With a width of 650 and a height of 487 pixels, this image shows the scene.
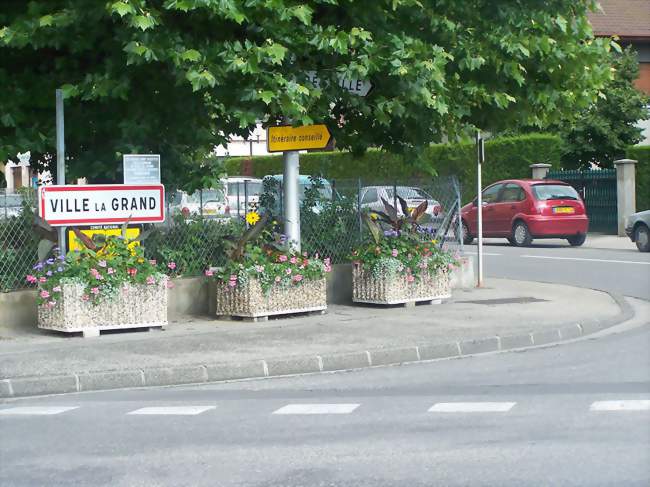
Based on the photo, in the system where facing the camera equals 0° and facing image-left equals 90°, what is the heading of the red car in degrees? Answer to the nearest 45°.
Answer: approximately 135°

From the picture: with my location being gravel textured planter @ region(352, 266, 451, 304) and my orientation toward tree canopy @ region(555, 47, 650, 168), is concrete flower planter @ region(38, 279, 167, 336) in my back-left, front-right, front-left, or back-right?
back-left

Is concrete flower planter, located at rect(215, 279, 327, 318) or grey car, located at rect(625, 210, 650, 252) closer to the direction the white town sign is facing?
the concrete flower planter

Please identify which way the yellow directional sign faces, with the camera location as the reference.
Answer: facing the viewer

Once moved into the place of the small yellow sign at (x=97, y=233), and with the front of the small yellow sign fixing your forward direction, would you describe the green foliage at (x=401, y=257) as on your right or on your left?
on your left

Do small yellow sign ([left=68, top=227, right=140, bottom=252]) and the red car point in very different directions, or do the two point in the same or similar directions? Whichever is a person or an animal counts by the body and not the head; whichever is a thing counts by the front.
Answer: very different directions

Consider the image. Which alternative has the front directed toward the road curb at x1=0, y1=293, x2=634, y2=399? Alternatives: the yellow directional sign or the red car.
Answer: the yellow directional sign

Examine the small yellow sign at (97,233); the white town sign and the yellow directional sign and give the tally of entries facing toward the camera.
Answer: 3

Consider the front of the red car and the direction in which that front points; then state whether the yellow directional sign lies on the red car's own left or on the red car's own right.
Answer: on the red car's own left

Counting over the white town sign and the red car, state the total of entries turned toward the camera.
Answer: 1

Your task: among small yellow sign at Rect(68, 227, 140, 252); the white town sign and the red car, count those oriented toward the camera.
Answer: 2

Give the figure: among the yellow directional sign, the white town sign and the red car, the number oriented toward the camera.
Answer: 2

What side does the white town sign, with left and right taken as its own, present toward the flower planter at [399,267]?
left

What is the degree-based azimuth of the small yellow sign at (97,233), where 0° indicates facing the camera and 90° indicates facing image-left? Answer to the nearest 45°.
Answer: approximately 0°
